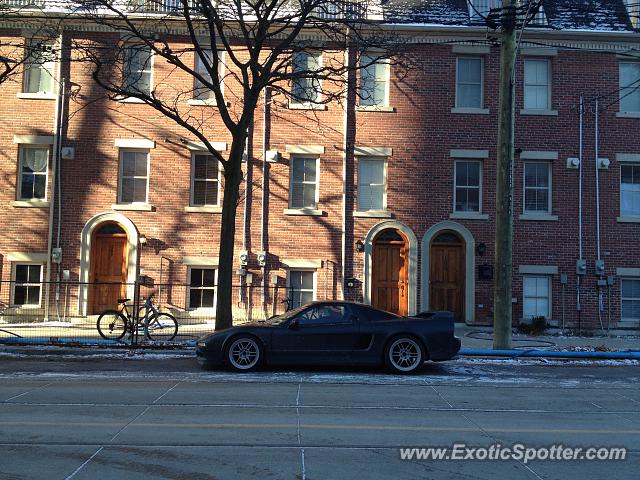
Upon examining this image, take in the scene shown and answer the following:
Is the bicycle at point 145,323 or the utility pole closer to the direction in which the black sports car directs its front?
the bicycle

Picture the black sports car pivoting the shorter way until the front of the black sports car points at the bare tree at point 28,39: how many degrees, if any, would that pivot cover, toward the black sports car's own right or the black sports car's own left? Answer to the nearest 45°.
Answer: approximately 45° to the black sports car's own right

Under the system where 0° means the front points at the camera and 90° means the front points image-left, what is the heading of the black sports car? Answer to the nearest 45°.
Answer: approximately 90°

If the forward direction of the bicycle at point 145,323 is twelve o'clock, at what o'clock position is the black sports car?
The black sports car is roughly at 2 o'clock from the bicycle.

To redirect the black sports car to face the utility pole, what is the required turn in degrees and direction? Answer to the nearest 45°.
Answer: approximately 135° to its right

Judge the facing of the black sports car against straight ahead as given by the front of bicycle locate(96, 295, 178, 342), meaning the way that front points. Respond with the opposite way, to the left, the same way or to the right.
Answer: the opposite way

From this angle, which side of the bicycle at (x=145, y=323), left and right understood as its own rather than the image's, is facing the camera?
right

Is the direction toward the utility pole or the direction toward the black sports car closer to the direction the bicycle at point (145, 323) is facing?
the utility pole

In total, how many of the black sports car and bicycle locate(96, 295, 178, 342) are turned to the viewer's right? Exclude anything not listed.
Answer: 1
